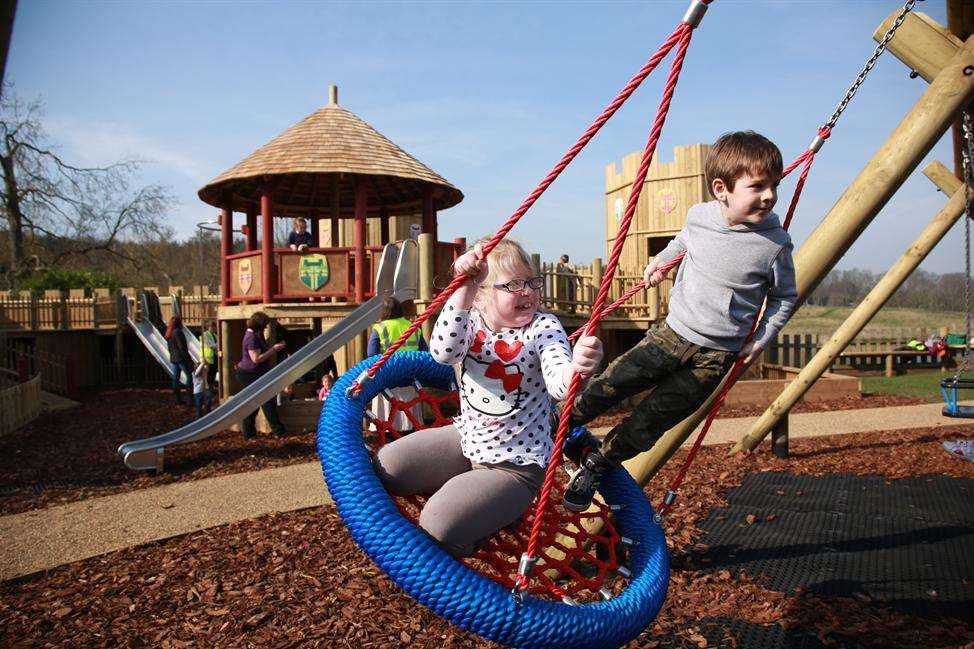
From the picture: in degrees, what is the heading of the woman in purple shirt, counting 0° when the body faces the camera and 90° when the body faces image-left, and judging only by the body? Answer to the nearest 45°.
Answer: approximately 270°

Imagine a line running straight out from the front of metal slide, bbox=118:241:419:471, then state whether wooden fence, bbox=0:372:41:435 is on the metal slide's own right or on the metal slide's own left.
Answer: on the metal slide's own right

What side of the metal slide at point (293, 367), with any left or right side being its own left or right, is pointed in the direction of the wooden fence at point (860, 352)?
back

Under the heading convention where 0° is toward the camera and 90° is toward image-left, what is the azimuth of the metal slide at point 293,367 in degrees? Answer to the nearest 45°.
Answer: approximately 45°

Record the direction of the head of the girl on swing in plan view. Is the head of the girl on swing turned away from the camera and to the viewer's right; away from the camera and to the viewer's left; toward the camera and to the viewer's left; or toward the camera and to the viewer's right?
toward the camera and to the viewer's right

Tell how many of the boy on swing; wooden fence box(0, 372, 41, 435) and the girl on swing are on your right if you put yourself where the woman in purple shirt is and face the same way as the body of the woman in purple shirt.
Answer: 2

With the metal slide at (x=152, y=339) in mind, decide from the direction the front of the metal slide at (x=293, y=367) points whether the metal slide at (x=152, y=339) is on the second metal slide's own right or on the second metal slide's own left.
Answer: on the second metal slide's own right
